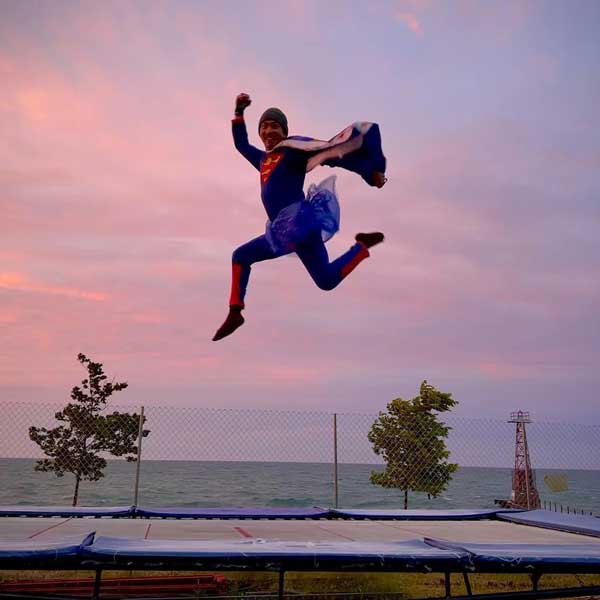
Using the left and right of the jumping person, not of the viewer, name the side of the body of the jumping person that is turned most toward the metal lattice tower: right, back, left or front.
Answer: back

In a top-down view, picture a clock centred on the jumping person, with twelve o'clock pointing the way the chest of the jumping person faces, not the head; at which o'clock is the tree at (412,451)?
The tree is roughly at 5 o'clock from the jumping person.

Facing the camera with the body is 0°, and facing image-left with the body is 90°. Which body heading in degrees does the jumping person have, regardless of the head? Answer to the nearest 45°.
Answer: approximately 45°

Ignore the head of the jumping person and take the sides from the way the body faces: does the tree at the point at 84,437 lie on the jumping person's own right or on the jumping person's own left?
on the jumping person's own right
